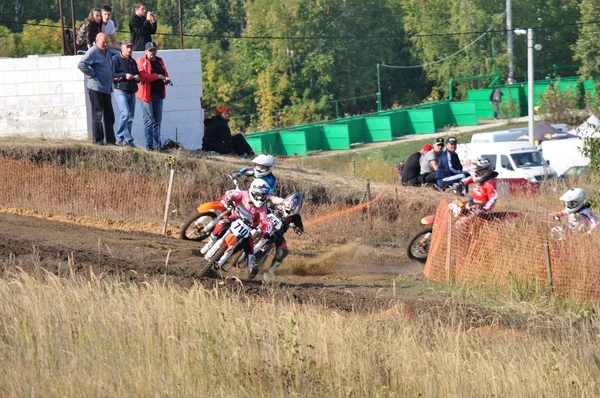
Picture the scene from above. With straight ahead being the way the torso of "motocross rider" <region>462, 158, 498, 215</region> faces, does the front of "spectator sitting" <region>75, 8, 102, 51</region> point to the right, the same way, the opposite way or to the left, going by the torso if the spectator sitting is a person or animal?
to the left

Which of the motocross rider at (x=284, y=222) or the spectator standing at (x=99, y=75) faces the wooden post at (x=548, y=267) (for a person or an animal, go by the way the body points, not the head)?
the spectator standing

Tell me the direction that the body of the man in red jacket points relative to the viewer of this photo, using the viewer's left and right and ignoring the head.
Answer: facing the viewer and to the right of the viewer

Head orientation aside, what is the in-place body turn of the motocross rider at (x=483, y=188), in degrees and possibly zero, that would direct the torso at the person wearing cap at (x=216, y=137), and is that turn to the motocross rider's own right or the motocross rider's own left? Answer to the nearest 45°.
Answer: approximately 90° to the motocross rider's own right

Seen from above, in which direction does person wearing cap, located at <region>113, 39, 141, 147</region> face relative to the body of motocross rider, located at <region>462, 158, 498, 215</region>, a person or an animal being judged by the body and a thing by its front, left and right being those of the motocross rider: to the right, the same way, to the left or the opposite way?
to the left

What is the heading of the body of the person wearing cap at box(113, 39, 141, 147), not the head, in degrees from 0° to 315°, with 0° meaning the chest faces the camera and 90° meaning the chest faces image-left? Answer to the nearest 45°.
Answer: approximately 315°

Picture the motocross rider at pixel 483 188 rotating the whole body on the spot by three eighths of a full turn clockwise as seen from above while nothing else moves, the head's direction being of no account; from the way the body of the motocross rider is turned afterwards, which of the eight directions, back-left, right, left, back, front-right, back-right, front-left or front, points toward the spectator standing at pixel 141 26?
front-left

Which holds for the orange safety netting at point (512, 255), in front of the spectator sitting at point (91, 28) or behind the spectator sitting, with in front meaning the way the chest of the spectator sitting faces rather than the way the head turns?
in front

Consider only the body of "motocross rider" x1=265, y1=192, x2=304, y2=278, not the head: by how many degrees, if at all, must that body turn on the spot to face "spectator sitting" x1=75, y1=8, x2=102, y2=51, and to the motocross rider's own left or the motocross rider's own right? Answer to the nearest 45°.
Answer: approximately 90° to the motocross rider's own right

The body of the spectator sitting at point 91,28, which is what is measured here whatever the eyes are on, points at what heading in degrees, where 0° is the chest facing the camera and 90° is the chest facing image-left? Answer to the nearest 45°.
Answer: approximately 315°

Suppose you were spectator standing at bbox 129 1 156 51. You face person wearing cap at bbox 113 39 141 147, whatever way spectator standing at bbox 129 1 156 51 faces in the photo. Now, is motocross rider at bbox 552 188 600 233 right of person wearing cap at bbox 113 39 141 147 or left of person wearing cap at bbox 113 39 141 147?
left

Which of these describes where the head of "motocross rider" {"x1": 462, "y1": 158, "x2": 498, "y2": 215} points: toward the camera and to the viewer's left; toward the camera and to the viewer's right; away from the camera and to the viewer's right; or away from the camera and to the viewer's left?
toward the camera and to the viewer's left
